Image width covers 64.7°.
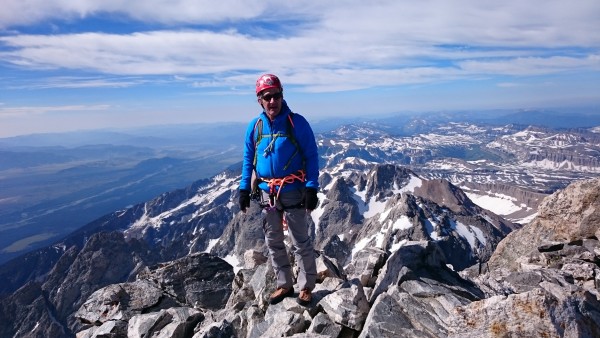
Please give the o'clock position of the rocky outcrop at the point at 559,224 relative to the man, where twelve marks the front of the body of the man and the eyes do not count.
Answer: The rocky outcrop is roughly at 8 o'clock from the man.

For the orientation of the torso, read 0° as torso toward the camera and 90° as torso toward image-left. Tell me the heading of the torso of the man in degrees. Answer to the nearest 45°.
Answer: approximately 0°
